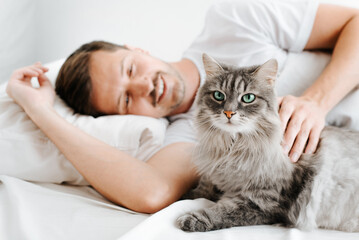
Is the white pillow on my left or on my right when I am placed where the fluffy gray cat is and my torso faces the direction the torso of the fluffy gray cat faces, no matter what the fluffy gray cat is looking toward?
on my right

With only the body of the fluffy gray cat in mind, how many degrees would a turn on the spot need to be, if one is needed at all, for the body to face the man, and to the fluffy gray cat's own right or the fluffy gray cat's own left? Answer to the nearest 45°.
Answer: approximately 90° to the fluffy gray cat's own right
